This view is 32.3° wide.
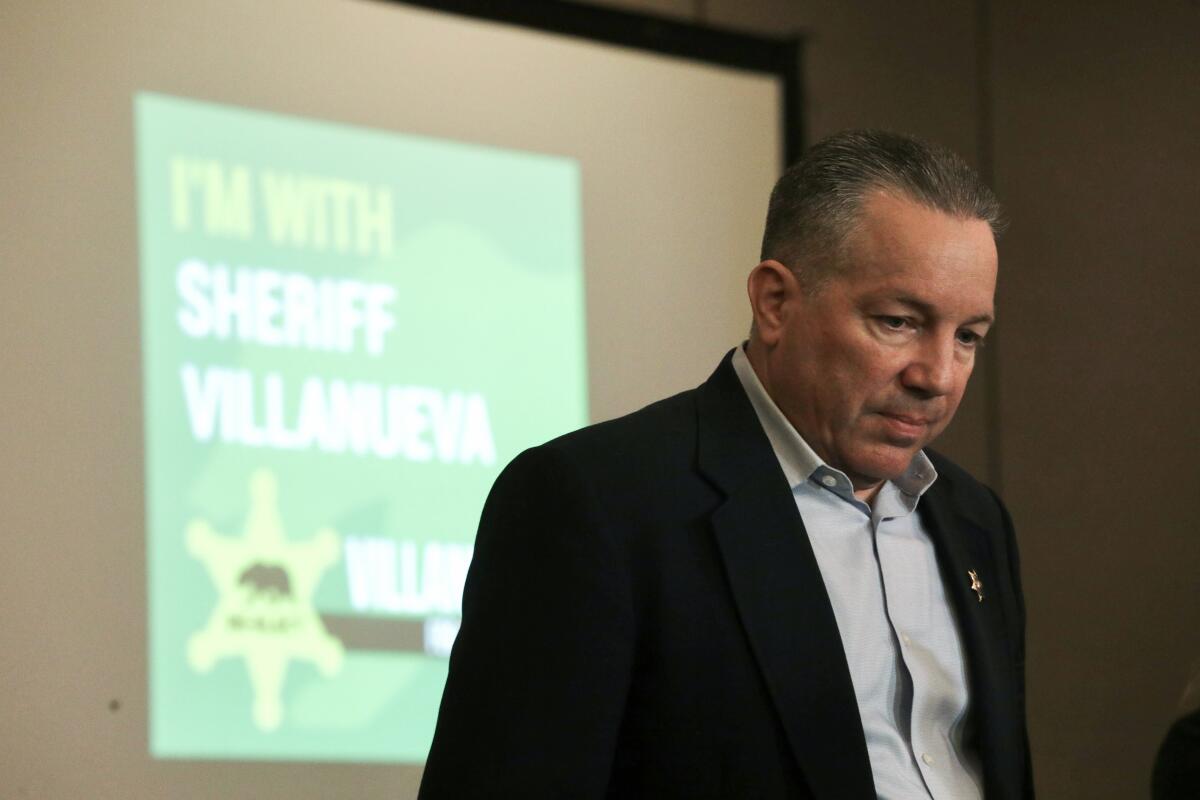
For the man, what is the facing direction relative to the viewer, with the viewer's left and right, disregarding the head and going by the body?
facing the viewer and to the right of the viewer
